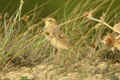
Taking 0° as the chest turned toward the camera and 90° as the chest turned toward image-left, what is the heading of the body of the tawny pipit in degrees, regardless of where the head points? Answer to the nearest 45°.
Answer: approximately 90°
